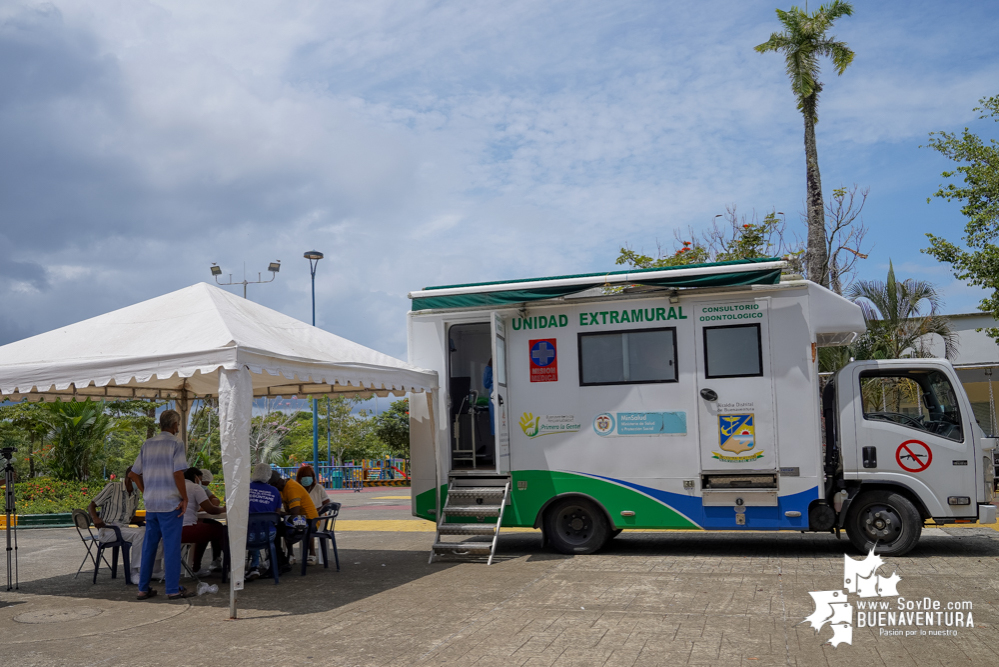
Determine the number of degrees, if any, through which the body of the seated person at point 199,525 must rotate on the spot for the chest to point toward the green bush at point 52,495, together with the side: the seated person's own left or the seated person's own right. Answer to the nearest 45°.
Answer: approximately 90° to the seated person's own left

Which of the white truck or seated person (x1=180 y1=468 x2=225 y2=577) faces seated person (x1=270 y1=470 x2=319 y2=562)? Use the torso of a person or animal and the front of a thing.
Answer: seated person (x1=180 y1=468 x2=225 y2=577)

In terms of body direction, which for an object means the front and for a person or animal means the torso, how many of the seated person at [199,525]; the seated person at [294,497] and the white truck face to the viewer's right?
2

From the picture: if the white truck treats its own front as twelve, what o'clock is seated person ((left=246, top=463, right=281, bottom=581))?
The seated person is roughly at 5 o'clock from the white truck.

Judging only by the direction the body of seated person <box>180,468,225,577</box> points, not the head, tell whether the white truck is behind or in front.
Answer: in front

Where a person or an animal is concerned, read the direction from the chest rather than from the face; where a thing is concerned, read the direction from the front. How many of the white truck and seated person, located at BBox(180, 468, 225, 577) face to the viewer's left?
0

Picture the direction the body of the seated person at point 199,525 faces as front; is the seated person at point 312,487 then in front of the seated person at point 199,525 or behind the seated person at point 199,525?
in front

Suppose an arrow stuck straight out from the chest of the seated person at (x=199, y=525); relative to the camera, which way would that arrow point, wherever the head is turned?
to the viewer's right

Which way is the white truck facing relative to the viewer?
to the viewer's right

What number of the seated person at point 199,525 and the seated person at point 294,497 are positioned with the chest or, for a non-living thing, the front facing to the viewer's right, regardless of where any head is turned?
1

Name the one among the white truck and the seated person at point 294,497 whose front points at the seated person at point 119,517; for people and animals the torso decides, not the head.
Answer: the seated person at point 294,497

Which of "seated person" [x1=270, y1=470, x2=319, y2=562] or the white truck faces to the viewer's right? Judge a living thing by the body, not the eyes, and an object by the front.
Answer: the white truck

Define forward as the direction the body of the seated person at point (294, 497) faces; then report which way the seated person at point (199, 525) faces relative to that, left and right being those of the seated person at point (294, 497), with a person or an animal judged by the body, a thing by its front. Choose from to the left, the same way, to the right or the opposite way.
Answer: the opposite way

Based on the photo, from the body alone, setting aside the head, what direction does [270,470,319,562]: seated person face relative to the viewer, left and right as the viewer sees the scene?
facing to the left of the viewer
